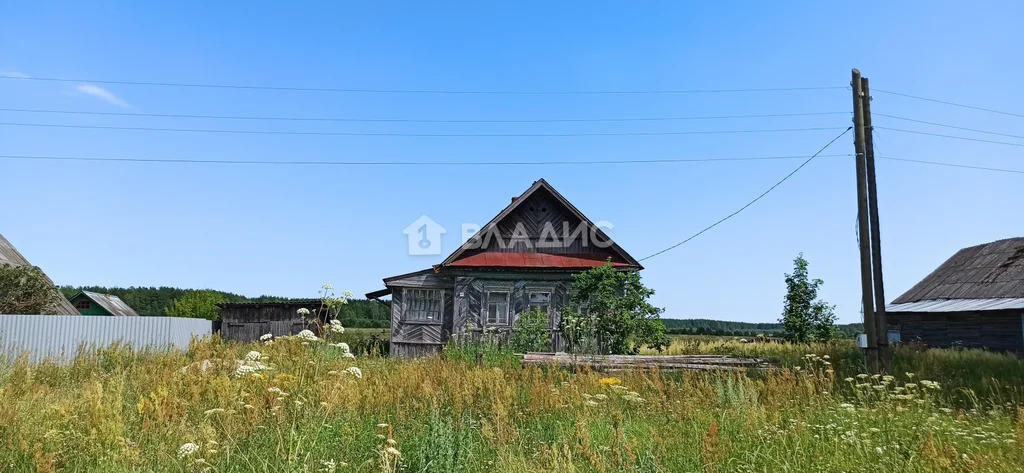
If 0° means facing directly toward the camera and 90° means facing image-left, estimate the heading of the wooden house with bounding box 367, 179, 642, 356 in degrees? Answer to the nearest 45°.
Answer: approximately 0°

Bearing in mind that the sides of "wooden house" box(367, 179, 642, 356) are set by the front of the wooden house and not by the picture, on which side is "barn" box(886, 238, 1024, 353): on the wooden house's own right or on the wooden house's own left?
on the wooden house's own left

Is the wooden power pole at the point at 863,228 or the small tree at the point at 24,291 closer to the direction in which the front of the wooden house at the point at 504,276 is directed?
the wooden power pole

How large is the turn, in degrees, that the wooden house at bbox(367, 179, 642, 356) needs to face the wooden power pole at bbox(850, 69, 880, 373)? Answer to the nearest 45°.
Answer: approximately 45° to its left

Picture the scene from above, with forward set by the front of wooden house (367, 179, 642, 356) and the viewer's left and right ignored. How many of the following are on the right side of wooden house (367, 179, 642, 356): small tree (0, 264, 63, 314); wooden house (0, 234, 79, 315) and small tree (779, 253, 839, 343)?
2

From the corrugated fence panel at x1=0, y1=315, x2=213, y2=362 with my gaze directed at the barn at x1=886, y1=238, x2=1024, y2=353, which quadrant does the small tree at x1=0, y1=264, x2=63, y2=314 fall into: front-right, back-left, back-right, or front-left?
back-left

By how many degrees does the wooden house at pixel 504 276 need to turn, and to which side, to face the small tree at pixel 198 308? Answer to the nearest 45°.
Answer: approximately 135° to its right

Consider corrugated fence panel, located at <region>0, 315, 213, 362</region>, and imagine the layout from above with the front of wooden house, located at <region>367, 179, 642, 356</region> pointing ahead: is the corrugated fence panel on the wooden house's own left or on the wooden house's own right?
on the wooden house's own right

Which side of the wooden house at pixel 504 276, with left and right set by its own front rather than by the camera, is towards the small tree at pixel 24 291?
right

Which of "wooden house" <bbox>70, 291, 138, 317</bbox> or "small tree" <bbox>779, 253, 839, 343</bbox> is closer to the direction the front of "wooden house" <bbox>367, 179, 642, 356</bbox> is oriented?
the small tree

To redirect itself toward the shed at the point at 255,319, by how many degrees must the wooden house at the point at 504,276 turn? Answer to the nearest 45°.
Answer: approximately 135° to its right

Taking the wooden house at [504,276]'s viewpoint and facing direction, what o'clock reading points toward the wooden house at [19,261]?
the wooden house at [19,261] is roughly at 3 o'clock from the wooden house at [504,276].
